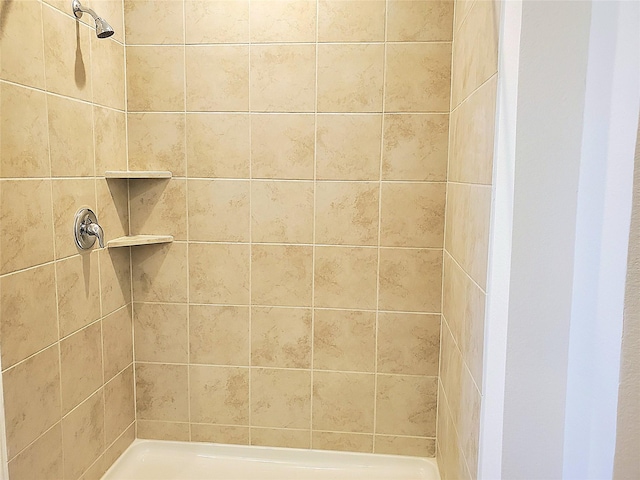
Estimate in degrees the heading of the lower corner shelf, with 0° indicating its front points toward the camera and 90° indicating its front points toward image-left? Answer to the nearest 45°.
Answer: approximately 315°
